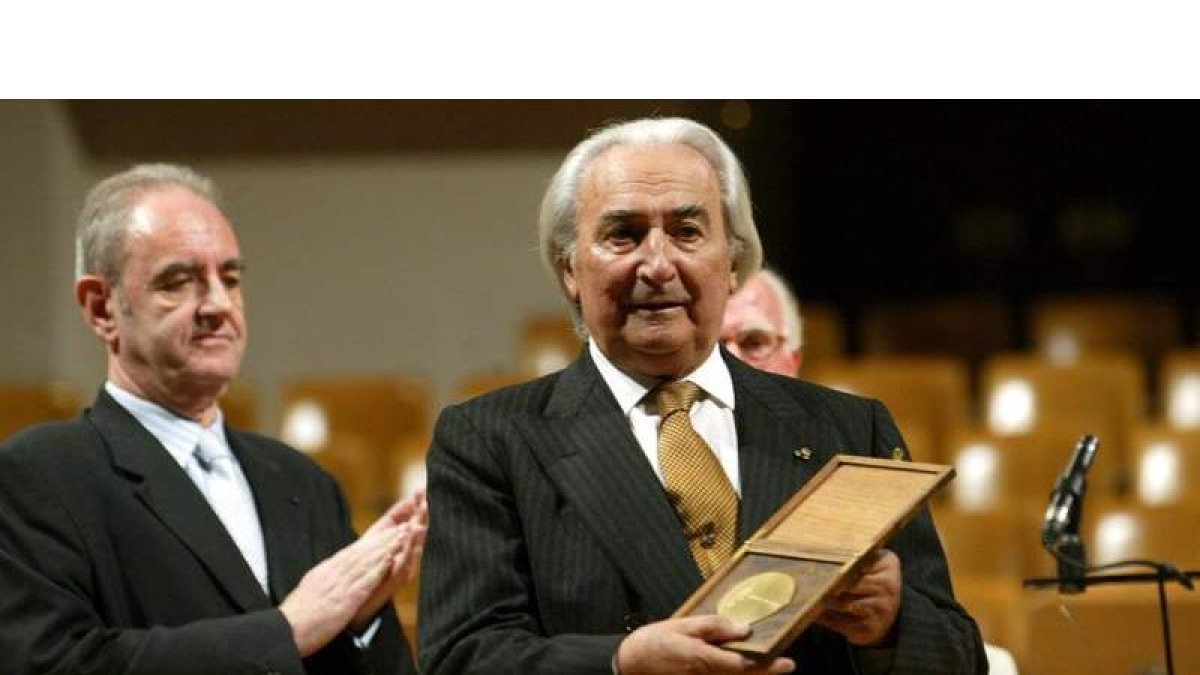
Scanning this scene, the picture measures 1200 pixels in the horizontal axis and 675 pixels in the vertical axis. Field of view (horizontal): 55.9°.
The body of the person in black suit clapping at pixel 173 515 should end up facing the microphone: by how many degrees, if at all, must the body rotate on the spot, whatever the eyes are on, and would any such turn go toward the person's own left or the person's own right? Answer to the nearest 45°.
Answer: approximately 45° to the person's own left

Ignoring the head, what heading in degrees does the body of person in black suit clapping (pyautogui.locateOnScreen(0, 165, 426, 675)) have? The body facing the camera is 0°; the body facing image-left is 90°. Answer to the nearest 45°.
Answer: approximately 315°

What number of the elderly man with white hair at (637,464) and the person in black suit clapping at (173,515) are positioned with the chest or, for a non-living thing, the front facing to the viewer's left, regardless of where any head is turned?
0

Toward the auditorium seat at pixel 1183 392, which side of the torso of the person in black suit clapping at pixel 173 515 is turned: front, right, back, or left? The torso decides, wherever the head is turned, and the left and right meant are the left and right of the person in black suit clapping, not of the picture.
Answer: left

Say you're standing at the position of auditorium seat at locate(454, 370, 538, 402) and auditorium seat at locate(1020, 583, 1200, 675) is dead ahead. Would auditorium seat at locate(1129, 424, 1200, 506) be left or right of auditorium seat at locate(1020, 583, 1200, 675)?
left

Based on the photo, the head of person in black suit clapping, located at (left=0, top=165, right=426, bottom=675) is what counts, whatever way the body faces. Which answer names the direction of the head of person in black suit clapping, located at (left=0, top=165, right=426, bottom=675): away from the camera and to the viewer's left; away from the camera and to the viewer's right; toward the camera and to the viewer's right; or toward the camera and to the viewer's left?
toward the camera and to the viewer's right

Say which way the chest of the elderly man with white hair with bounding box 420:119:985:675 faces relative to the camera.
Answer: toward the camera
